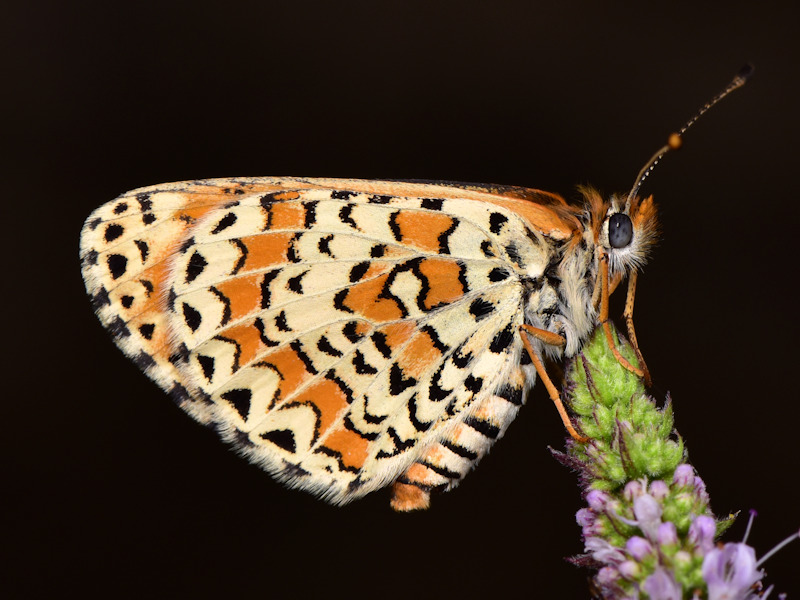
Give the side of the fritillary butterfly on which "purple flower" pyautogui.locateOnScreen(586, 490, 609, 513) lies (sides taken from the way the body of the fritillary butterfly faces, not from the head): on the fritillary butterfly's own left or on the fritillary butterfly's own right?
on the fritillary butterfly's own right

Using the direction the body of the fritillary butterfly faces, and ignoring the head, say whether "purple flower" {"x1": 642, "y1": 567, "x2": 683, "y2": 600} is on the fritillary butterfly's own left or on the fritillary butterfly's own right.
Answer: on the fritillary butterfly's own right

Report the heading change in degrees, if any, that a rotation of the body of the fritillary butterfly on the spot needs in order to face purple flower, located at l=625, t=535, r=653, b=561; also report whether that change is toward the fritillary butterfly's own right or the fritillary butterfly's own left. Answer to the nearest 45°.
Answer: approximately 45° to the fritillary butterfly's own right

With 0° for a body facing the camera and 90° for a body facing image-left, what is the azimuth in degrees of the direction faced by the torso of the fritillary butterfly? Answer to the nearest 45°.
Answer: approximately 270°

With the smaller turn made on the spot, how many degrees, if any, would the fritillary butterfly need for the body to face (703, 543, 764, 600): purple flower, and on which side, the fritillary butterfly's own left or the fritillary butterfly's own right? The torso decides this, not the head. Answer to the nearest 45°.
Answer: approximately 45° to the fritillary butterfly's own right
